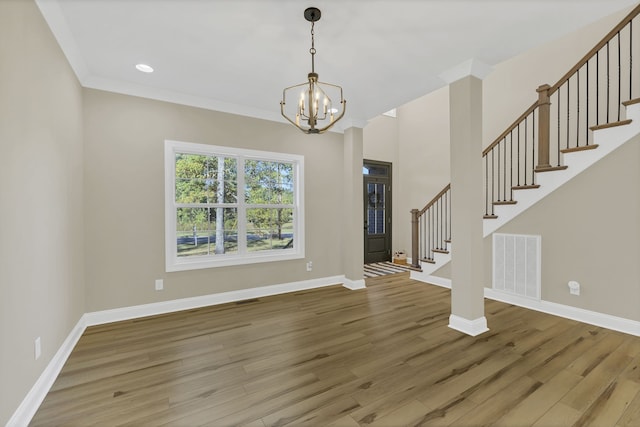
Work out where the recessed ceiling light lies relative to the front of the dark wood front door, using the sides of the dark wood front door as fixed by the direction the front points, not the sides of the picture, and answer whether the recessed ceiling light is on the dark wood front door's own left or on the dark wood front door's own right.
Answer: on the dark wood front door's own right

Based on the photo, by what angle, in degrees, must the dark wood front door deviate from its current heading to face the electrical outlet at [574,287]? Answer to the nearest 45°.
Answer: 0° — it already faces it

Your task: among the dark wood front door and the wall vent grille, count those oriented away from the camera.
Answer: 0

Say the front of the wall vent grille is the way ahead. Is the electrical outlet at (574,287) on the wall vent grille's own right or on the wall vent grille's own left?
on the wall vent grille's own left

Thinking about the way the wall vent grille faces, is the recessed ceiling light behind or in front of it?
in front

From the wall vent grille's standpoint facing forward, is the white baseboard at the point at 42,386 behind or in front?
in front

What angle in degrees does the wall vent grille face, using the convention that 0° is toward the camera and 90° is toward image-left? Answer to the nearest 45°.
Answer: approximately 45°

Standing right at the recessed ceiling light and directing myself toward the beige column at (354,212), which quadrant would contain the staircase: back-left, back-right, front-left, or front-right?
front-right

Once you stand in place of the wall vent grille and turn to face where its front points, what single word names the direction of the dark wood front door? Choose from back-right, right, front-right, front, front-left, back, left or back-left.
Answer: right

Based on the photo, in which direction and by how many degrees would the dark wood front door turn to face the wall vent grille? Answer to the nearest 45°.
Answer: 0° — it already faces it

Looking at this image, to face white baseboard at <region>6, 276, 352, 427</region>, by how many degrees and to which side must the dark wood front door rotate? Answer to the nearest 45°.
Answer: approximately 90° to its right

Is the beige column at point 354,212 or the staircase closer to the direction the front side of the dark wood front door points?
the staircase
